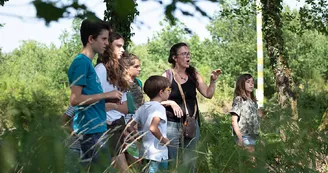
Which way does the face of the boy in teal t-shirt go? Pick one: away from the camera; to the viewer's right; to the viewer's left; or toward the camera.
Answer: to the viewer's right

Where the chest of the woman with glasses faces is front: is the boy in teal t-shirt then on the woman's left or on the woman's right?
on the woman's right

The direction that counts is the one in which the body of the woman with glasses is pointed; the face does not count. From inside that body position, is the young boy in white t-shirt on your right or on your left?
on your right

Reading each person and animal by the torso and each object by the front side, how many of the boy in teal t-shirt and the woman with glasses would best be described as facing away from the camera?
0

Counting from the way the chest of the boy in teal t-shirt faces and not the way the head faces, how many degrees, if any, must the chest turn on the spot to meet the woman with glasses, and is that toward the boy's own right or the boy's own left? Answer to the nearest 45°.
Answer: approximately 45° to the boy's own left

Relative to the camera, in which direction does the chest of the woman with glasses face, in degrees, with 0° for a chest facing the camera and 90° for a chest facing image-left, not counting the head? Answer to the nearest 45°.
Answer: approximately 315°

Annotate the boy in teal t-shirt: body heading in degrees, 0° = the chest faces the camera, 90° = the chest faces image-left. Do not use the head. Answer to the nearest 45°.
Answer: approximately 270°

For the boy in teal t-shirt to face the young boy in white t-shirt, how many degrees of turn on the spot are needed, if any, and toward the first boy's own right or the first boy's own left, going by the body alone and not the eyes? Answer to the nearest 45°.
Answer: approximately 45° to the first boy's own left

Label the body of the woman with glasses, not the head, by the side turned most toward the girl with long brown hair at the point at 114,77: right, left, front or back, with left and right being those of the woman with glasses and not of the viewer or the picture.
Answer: right
